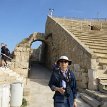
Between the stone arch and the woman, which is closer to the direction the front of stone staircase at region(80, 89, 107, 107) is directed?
the woman

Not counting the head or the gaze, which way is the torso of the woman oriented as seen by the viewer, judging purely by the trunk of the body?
toward the camera

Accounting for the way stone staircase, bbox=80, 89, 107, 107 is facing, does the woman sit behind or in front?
in front

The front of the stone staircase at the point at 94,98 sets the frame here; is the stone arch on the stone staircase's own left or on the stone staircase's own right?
on the stone staircase's own right

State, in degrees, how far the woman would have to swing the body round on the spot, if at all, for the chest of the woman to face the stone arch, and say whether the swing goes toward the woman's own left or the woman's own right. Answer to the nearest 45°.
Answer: approximately 180°

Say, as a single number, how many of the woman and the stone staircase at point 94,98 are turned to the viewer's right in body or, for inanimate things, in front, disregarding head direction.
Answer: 0

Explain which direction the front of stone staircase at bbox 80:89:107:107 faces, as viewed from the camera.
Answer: facing the viewer and to the left of the viewer
